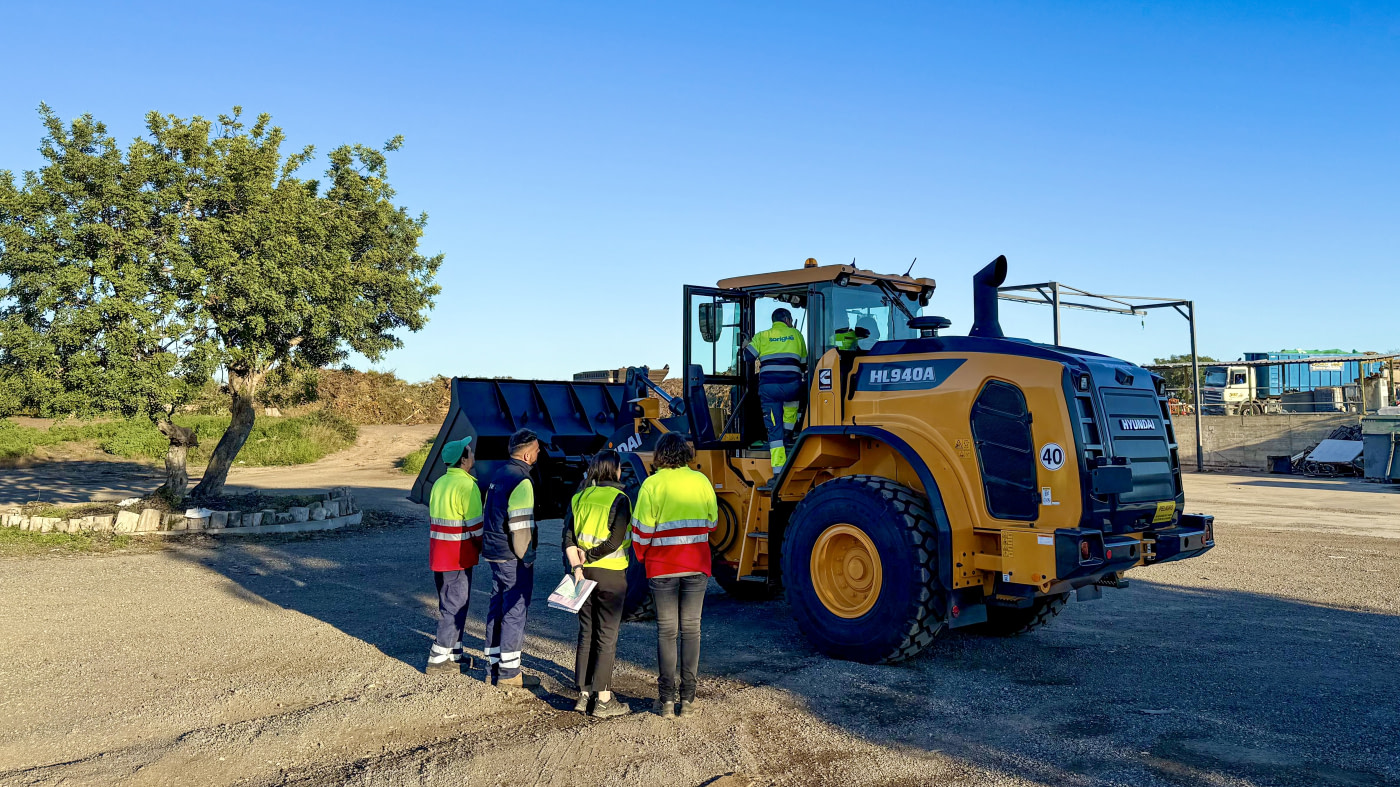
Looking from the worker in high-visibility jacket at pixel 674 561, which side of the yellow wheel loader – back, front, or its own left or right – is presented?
left

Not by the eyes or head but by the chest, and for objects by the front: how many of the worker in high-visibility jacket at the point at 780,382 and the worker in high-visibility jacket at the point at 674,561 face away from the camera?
2

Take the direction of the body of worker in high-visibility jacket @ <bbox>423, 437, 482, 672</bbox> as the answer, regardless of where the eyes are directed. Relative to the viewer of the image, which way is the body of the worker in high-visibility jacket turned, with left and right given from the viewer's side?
facing away from the viewer and to the right of the viewer

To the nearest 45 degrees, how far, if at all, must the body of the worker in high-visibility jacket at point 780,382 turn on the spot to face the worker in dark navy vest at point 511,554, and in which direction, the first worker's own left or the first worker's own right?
approximately 135° to the first worker's own left

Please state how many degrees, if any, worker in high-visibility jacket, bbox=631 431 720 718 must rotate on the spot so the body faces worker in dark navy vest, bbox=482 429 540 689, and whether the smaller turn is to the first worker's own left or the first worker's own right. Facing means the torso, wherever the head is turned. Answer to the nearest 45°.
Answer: approximately 45° to the first worker's own left

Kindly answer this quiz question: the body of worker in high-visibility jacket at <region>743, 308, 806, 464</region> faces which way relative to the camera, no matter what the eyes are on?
away from the camera

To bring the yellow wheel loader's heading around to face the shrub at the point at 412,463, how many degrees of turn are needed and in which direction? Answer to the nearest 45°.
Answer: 0° — it already faces it

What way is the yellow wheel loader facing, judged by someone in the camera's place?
facing away from the viewer and to the left of the viewer

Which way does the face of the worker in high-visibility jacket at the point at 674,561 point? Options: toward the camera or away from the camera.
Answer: away from the camera

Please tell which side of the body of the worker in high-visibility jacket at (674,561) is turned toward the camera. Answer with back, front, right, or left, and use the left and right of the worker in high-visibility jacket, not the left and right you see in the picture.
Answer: back

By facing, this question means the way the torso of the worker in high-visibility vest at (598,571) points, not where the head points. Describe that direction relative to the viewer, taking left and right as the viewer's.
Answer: facing away from the viewer and to the right of the viewer

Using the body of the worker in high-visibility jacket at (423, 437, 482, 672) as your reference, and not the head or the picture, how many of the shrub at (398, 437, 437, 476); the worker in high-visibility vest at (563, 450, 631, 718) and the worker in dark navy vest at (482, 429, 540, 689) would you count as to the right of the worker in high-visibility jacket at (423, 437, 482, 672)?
2

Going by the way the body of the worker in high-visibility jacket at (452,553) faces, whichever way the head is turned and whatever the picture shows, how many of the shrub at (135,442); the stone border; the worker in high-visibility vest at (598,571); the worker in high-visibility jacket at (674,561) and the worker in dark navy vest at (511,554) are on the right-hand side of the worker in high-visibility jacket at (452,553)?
3

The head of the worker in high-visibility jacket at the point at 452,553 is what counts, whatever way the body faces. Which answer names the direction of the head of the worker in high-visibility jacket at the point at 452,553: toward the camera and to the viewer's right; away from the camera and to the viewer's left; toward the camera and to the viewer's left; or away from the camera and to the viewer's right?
away from the camera and to the viewer's right
